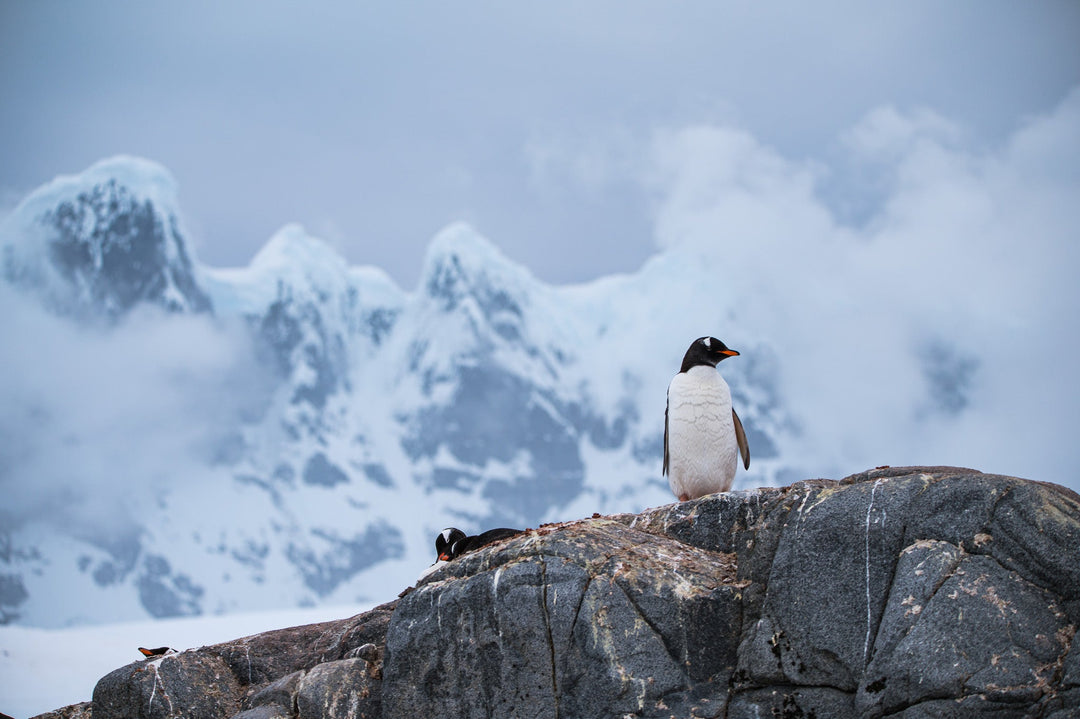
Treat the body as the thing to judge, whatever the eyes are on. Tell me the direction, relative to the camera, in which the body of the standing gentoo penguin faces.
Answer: toward the camera

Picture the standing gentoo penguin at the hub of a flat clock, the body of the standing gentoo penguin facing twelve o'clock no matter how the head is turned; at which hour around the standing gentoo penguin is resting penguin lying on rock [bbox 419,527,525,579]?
The resting penguin lying on rock is roughly at 3 o'clock from the standing gentoo penguin.

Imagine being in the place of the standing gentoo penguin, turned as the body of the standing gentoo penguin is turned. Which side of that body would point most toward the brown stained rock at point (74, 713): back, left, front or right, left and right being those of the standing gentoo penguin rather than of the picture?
right
